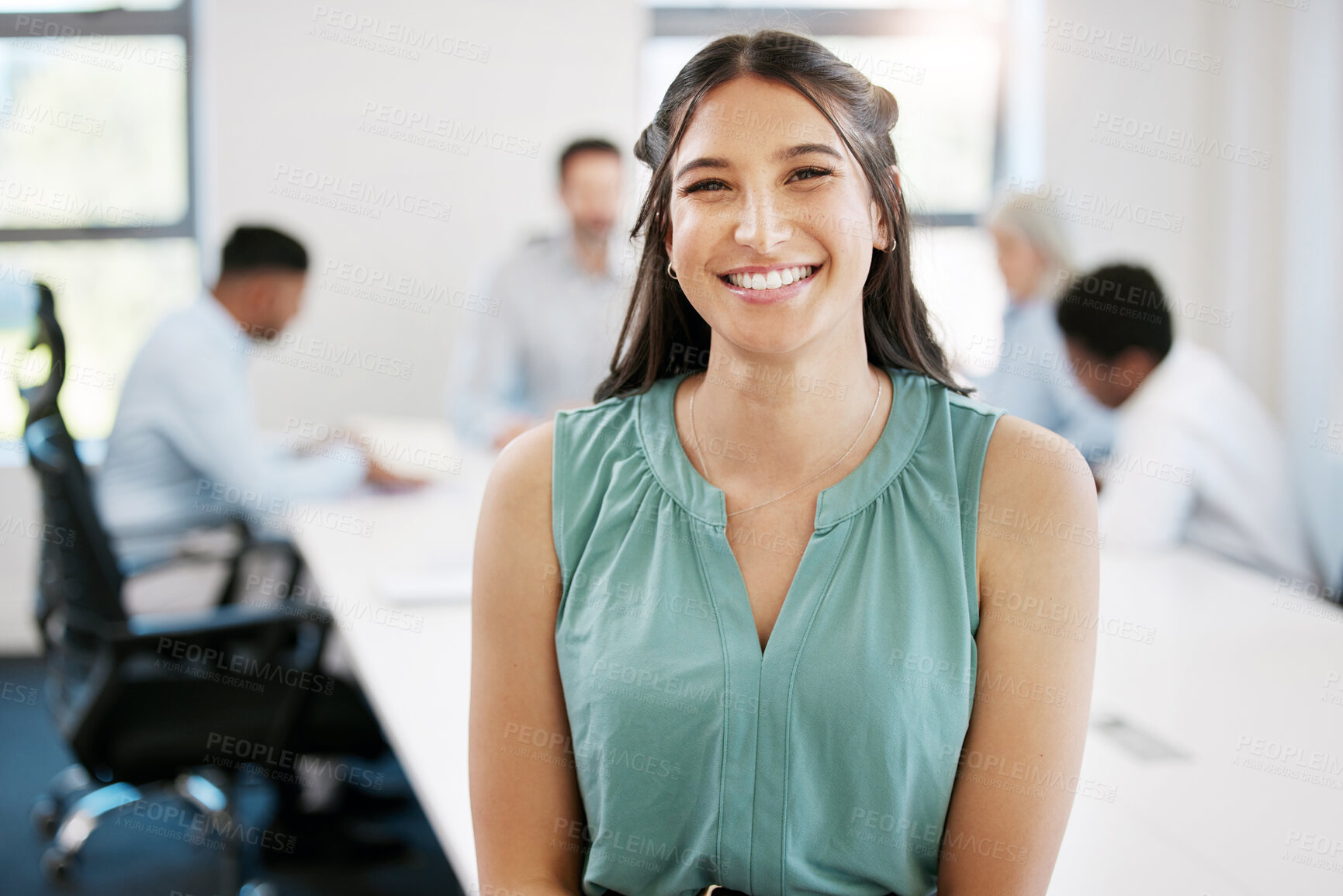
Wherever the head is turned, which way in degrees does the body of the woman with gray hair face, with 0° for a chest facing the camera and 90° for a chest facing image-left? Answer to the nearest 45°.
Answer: approximately 45°

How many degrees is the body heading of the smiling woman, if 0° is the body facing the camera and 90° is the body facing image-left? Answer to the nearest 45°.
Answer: approximately 0°

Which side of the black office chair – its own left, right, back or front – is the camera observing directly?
right

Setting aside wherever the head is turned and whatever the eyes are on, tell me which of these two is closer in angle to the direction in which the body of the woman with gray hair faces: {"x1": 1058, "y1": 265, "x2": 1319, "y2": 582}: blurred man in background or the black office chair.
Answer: the black office chair

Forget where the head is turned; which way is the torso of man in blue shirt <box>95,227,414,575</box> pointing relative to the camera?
to the viewer's right

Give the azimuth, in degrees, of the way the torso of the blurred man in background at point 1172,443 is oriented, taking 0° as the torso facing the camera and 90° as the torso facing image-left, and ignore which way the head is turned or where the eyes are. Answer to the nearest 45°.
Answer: approximately 90°
